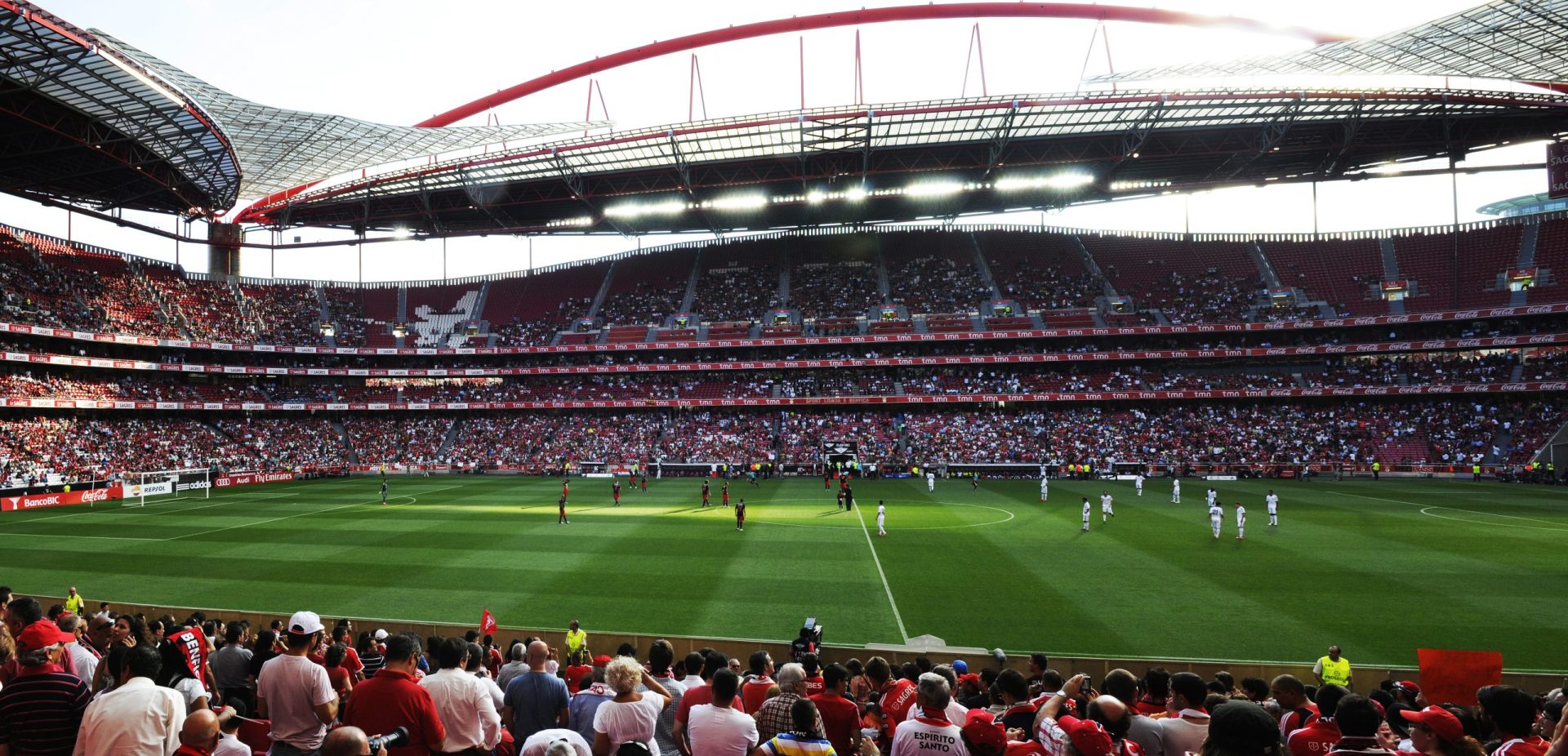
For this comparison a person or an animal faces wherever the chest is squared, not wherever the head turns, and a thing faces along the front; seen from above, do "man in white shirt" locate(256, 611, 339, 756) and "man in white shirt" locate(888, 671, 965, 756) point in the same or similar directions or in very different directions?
same or similar directions

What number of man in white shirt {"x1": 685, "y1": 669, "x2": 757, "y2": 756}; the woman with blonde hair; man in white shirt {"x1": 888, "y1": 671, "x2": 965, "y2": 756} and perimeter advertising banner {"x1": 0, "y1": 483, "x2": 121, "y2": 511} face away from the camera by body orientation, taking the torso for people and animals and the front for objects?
3

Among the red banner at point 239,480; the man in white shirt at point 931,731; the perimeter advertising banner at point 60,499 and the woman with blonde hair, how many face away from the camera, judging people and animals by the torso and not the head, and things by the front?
2

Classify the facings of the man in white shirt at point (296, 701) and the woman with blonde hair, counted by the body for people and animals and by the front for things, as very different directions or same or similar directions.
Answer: same or similar directions

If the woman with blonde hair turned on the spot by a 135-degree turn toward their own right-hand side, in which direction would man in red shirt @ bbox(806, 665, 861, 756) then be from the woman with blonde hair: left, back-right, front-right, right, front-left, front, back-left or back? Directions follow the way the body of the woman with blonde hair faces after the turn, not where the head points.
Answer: front-left

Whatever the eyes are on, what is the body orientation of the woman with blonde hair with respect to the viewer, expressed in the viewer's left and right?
facing away from the viewer

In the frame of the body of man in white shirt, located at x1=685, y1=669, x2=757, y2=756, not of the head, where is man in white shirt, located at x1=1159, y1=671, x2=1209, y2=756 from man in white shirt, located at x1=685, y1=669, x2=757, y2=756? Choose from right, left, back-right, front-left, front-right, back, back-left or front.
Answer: right

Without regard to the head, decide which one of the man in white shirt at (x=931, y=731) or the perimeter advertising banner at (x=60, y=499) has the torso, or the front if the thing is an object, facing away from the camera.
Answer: the man in white shirt

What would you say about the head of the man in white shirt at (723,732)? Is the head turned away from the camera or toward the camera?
away from the camera

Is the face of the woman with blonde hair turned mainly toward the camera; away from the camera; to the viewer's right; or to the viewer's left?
away from the camera

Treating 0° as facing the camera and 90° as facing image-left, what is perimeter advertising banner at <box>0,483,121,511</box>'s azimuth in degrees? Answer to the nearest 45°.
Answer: approximately 315°

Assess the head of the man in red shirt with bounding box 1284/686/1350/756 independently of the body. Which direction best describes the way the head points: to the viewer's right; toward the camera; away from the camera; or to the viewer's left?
away from the camera

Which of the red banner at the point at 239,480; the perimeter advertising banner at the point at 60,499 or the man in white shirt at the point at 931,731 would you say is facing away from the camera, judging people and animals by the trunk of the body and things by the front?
the man in white shirt

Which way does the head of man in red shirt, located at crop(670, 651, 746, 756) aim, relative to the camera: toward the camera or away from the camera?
away from the camera

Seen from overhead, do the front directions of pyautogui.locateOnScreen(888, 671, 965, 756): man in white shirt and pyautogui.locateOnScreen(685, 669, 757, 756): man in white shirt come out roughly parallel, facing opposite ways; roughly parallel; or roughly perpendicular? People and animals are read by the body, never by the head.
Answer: roughly parallel

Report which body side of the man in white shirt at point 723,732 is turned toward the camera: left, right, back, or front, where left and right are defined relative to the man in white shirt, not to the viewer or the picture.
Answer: back

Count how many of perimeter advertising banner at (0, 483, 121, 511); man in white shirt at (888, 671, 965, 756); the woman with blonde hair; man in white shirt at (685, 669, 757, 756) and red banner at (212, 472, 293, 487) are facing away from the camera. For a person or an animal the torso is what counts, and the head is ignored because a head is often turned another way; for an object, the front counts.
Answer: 3
